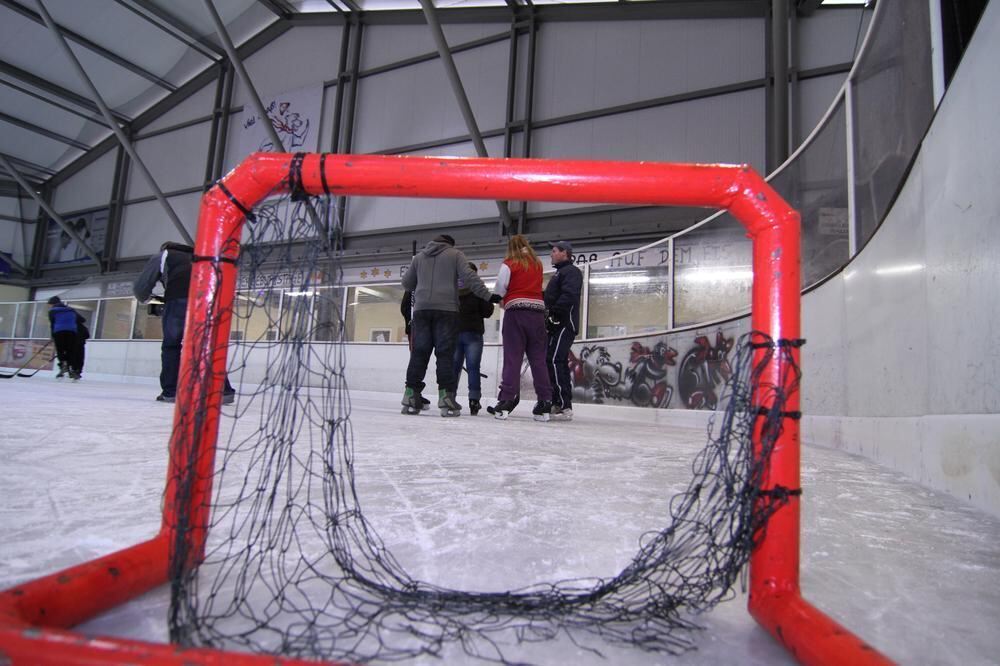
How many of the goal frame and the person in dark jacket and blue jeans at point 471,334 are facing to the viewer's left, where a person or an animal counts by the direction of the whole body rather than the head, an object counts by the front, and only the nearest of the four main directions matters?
0

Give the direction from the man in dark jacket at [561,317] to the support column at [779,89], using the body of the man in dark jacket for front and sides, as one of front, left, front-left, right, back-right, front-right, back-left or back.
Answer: back-right

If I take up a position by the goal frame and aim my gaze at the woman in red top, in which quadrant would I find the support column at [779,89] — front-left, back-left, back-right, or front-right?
front-right

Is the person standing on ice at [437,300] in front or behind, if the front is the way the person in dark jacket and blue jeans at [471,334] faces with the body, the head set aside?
in front

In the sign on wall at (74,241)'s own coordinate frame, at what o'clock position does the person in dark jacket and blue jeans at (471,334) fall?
The person in dark jacket and blue jeans is roughly at 10 o'clock from the sign on wall.

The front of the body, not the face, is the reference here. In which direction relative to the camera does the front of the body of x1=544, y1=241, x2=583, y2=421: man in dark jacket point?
to the viewer's left

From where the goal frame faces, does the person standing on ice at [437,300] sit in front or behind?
in front

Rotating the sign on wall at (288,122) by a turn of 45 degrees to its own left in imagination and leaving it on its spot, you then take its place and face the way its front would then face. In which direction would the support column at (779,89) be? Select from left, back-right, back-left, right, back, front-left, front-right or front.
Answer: front-left

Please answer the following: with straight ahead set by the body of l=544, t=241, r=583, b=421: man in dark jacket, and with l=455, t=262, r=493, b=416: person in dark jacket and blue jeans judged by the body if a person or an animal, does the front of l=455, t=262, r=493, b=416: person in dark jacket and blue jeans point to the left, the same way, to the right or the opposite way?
to the right

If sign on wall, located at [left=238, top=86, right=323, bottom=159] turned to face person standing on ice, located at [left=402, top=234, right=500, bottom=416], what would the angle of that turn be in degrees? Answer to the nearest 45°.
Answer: approximately 45° to its left

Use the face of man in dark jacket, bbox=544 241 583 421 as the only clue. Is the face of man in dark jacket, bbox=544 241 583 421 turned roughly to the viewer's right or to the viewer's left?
to the viewer's left

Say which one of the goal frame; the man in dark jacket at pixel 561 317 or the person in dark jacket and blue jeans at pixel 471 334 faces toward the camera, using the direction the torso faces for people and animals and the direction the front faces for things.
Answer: the person in dark jacket and blue jeans at pixel 471 334

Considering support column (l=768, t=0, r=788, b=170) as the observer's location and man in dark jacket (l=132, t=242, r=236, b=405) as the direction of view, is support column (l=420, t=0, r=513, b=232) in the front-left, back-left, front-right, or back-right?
front-right

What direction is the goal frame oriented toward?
away from the camera
